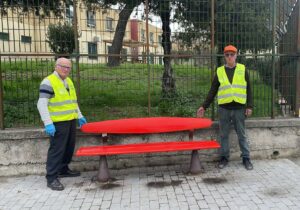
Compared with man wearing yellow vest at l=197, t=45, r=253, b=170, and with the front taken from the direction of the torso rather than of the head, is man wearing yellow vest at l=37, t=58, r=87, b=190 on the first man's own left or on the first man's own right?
on the first man's own right

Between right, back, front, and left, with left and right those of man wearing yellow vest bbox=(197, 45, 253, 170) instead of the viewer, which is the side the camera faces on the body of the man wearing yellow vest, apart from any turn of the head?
front

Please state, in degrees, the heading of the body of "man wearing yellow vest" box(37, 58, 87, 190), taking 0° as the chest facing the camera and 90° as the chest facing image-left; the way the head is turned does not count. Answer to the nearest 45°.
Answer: approximately 315°

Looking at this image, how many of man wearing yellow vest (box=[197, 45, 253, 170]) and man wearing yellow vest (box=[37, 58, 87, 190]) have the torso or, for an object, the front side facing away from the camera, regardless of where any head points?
0

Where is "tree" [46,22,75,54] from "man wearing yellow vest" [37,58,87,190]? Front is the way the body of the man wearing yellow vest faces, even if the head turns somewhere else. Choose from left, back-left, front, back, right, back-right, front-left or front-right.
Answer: back-left

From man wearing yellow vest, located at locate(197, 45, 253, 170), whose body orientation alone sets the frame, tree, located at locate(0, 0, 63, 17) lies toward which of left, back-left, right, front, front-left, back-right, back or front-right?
right

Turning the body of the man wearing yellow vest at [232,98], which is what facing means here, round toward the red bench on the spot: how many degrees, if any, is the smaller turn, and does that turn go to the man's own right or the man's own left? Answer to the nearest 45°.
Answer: approximately 90° to the man's own right
